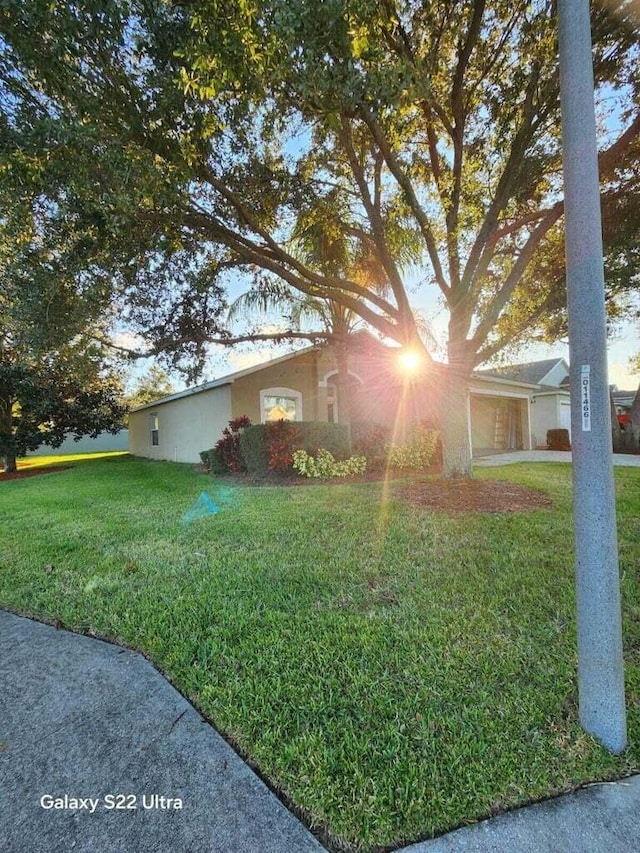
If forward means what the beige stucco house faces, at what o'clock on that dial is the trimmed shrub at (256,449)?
The trimmed shrub is roughly at 2 o'clock from the beige stucco house.

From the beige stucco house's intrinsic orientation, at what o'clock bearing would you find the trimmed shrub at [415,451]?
The trimmed shrub is roughly at 12 o'clock from the beige stucco house.

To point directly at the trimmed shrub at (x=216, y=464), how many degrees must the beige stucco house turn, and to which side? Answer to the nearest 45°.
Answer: approximately 90° to its right

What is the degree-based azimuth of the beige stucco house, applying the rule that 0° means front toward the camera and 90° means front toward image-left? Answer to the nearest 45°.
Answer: approximately 315°

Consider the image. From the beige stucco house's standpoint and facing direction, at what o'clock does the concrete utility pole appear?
The concrete utility pole is roughly at 1 o'clock from the beige stucco house.

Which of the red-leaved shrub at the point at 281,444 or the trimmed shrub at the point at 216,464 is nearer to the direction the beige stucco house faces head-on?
the red-leaved shrub

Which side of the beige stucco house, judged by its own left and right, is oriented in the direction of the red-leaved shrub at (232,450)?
right
